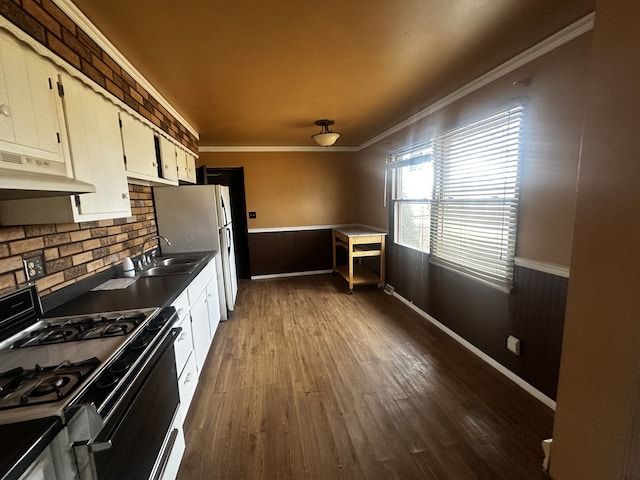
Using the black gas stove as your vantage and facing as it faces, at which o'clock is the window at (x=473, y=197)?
The window is roughly at 11 o'clock from the black gas stove.

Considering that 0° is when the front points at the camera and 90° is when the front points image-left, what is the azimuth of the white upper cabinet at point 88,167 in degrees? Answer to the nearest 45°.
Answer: approximately 315°

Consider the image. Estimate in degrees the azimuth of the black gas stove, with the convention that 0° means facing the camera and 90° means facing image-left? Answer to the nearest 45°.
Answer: approximately 315°

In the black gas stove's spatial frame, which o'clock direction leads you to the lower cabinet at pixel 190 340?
The lower cabinet is roughly at 9 o'clock from the black gas stove.

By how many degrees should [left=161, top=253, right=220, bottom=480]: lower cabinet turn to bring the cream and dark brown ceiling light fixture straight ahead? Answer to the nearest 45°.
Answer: approximately 45° to its left

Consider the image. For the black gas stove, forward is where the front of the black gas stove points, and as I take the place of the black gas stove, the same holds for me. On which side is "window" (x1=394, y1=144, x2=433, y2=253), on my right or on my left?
on my left

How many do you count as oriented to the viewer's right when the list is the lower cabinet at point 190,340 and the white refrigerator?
2

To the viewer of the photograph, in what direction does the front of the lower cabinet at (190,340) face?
facing to the right of the viewer

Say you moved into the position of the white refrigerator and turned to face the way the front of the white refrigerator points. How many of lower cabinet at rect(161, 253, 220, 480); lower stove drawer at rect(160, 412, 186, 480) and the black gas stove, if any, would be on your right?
3

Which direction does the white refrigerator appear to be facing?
to the viewer's right

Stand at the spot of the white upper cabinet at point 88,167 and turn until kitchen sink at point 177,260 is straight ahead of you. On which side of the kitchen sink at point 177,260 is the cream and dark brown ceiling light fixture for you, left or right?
right
